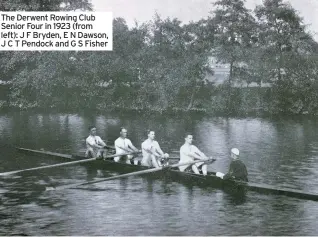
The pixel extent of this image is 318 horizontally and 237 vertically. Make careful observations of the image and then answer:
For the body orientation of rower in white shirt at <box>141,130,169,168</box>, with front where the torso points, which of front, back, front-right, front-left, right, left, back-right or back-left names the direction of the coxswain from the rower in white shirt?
front

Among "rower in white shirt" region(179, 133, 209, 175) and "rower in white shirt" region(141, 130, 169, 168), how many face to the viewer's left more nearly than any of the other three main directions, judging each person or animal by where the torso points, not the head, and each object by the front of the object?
0

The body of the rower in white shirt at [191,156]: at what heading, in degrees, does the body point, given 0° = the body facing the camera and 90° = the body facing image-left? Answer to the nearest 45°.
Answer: approximately 315°

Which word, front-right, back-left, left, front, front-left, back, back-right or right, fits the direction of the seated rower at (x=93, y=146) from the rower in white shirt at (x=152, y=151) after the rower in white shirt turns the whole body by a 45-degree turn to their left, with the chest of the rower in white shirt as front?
back-left

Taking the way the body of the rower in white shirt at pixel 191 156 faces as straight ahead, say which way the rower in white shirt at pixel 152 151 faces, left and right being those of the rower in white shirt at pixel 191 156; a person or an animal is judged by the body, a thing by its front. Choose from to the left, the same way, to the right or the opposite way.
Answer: the same way

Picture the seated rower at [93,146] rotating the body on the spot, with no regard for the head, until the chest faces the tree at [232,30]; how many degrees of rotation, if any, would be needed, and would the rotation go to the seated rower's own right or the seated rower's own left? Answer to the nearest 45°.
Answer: approximately 90° to the seated rower's own left

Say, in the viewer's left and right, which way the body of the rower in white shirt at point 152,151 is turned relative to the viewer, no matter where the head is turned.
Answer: facing the viewer and to the right of the viewer

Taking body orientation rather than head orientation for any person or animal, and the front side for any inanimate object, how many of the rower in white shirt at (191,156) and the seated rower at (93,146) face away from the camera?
0
